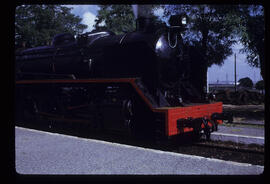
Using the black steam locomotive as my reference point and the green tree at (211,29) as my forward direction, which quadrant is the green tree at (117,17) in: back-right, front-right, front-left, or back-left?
front-left

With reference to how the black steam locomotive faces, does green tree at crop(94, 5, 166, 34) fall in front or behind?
behind

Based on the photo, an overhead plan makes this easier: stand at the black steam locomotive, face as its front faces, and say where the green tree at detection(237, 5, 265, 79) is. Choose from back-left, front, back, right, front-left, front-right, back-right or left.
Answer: left

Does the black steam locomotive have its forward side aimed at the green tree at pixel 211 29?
no

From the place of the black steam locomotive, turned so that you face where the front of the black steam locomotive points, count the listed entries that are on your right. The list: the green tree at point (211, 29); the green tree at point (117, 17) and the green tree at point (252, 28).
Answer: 0

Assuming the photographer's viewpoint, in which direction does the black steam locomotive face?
facing the viewer and to the right of the viewer
